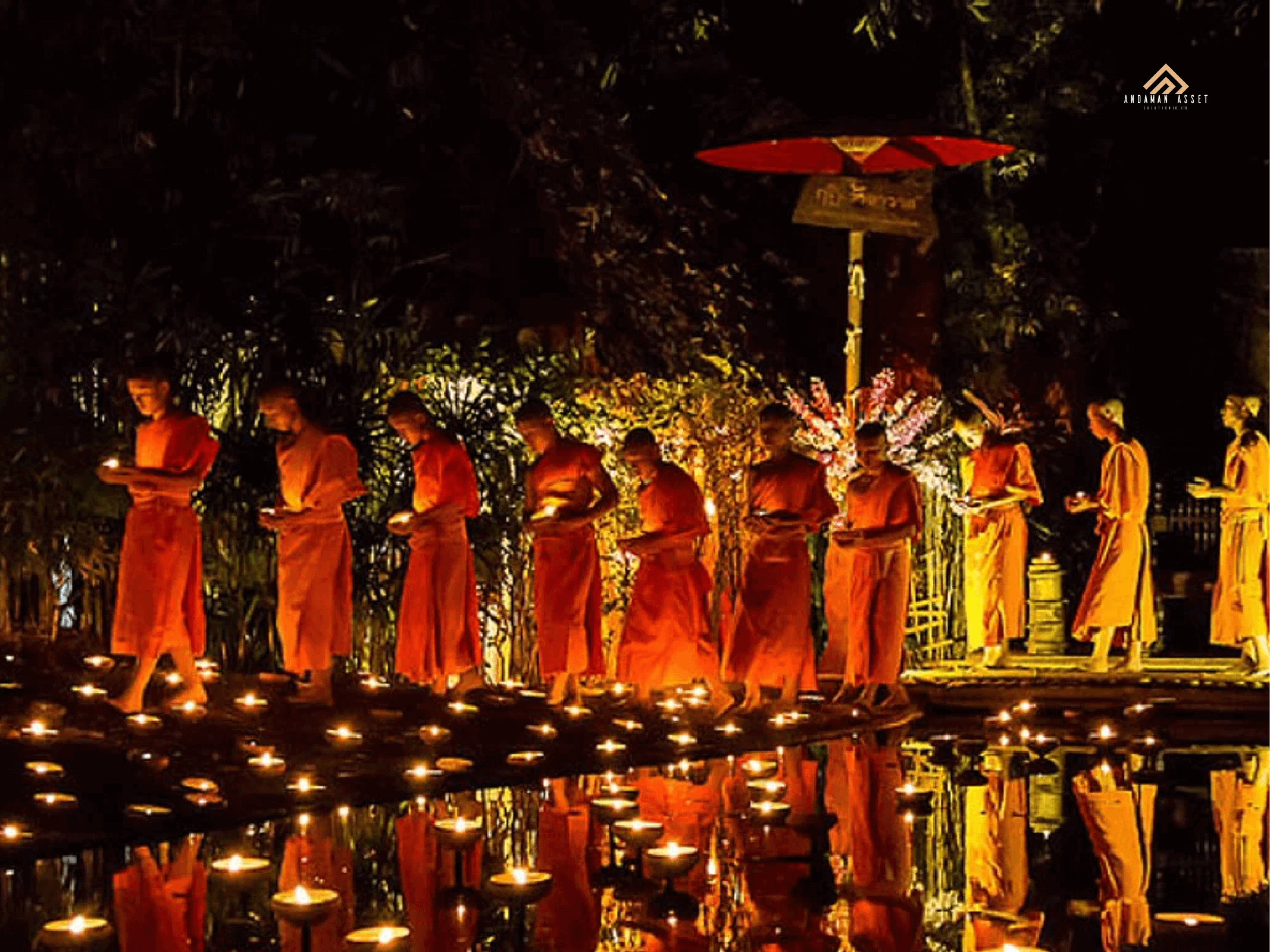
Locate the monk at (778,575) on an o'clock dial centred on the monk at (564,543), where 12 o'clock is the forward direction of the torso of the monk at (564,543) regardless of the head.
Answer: the monk at (778,575) is roughly at 7 o'clock from the monk at (564,543).

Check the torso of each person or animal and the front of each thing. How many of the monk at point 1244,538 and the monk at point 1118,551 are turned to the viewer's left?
2

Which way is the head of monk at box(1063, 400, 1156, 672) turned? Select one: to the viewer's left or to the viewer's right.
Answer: to the viewer's left

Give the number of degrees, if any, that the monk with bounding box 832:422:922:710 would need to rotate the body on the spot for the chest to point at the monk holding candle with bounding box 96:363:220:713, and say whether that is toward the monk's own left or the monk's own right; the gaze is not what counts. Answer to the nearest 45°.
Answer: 0° — they already face them

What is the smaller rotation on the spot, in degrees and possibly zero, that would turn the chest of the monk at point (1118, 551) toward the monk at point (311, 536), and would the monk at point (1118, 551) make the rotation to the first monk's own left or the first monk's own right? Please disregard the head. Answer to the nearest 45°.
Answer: approximately 45° to the first monk's own left

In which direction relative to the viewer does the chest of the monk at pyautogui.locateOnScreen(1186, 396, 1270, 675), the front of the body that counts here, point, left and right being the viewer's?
facing to the left of the viewer

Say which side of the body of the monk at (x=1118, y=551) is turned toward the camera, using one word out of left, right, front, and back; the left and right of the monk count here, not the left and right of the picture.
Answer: left

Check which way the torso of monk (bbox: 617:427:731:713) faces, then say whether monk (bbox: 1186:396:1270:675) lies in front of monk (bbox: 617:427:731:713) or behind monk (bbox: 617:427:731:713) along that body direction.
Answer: behind
